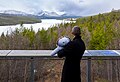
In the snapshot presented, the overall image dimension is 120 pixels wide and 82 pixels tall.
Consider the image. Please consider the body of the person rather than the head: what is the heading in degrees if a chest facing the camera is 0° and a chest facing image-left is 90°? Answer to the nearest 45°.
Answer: approximately 135°
